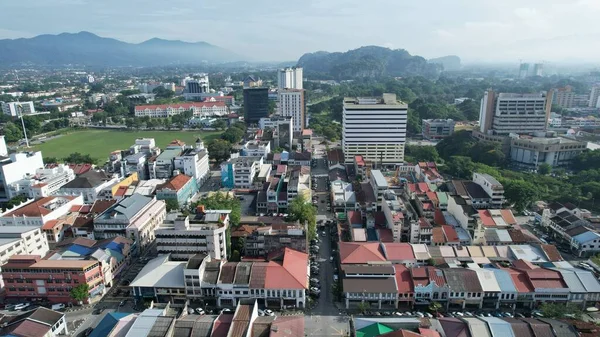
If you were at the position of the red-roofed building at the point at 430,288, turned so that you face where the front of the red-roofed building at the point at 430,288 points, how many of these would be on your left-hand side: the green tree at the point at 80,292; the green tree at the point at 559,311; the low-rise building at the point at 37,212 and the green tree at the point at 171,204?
1

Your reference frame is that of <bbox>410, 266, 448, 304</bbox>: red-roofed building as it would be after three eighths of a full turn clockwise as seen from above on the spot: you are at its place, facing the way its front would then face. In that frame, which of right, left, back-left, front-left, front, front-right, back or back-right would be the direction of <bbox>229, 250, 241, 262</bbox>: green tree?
front-left

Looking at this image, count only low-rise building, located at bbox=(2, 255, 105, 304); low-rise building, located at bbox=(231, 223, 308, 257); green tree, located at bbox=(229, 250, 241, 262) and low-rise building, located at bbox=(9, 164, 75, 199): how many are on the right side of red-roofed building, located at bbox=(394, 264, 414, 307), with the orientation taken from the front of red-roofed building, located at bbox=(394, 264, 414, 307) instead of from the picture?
4

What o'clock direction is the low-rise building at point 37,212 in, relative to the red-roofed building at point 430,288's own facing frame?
The low-rise building is roughly at 3 o'clock from the red-roofed building.

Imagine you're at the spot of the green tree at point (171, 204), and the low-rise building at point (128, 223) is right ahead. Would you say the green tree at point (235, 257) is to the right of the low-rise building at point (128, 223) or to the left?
left

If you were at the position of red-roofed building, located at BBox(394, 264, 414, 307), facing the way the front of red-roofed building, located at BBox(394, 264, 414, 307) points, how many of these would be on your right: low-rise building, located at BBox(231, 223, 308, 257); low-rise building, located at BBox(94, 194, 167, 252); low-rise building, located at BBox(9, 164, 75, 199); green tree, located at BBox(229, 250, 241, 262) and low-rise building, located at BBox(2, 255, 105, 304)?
5

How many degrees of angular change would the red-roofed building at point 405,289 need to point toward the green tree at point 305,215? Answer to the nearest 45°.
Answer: approximately 135° to its right

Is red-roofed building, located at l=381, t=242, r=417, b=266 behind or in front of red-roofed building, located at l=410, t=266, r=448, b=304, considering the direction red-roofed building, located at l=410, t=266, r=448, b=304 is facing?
behind

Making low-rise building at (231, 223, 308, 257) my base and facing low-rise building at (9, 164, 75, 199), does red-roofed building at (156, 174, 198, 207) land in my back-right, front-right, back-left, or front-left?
front-right

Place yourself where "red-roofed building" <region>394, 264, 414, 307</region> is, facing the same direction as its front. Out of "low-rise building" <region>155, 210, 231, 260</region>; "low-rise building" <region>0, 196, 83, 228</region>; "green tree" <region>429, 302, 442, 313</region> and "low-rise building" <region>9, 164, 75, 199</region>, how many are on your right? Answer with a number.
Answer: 3

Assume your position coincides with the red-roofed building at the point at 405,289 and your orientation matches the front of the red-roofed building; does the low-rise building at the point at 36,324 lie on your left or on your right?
on your right

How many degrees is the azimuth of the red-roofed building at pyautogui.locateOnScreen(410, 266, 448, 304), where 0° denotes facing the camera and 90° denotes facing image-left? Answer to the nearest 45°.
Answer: approximately 0°

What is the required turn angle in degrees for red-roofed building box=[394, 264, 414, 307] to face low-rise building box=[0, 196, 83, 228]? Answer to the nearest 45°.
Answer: approximately 90° to its right

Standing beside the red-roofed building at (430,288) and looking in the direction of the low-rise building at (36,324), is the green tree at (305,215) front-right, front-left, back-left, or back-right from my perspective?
front-right

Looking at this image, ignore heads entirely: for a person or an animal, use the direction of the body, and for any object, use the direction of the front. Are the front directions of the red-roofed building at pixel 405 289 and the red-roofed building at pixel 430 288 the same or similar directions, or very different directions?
same or similar directions

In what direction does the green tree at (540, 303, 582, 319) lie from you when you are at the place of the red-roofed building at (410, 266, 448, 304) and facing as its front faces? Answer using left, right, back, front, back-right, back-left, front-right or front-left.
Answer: left
